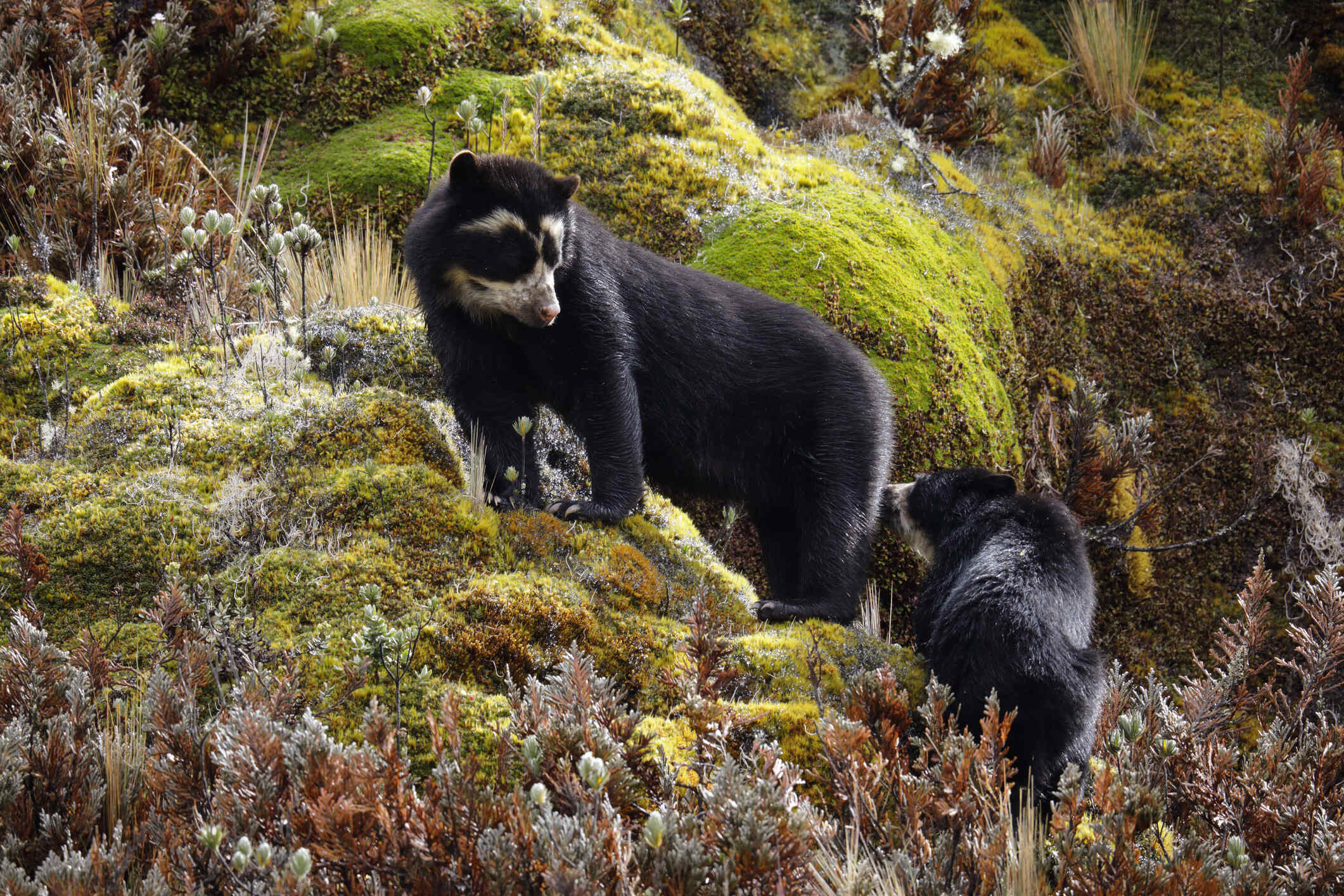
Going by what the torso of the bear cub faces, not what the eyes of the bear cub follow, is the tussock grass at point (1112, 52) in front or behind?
in front

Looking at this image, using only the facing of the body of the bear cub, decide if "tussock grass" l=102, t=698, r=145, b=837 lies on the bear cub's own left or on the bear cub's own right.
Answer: on the bear cub's own left

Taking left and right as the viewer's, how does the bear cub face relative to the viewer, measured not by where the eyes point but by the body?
facing away from the viewer and to the left of the viewer

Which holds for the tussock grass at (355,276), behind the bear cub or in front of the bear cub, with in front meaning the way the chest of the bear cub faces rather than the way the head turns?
in front

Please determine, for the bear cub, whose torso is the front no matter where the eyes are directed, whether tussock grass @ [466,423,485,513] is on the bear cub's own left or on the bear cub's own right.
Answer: on the bear cub's own left

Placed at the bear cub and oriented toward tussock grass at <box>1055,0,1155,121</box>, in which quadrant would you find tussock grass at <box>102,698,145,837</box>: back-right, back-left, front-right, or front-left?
back-left

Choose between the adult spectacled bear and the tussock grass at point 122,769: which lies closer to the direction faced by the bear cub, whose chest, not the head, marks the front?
the adult spectacled bear
